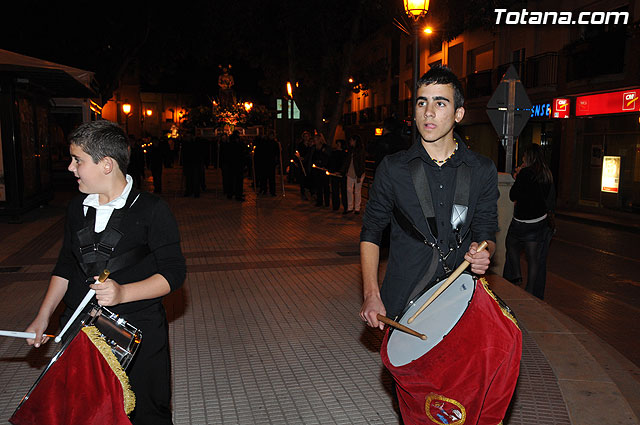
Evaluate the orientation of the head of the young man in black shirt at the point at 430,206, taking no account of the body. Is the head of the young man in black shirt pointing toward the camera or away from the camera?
toward the camera

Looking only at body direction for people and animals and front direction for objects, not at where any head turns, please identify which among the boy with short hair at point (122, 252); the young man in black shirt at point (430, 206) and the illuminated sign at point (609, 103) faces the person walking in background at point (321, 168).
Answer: the illuminated sign

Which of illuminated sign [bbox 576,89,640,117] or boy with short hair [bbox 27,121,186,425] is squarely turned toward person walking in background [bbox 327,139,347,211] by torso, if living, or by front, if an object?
the illuminated sign

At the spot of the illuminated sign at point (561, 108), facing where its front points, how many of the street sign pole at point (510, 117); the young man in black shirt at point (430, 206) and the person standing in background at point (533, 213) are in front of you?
3

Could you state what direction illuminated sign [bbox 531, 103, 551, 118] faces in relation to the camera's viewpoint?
facing the viewer and to the left of the viewer

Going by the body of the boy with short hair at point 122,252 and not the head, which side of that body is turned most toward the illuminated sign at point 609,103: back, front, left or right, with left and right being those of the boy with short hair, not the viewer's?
back

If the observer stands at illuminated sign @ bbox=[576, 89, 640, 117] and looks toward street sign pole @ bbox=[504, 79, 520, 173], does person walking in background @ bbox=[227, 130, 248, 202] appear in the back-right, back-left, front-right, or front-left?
front-right

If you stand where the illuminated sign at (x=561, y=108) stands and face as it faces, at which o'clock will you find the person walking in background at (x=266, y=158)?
The person walking in background is roughly at 2 o'clock from the illuminated sign.

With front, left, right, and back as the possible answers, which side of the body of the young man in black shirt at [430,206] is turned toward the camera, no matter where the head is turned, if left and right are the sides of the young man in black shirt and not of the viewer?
front

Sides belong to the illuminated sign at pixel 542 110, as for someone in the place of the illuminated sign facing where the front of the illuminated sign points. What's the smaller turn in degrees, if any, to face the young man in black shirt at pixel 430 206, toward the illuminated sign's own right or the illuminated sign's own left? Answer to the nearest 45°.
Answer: approximately 45° to the illuminated sign's own left

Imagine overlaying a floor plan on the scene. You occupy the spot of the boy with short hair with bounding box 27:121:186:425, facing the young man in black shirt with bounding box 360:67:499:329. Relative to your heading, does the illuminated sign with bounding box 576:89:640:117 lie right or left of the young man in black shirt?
left
